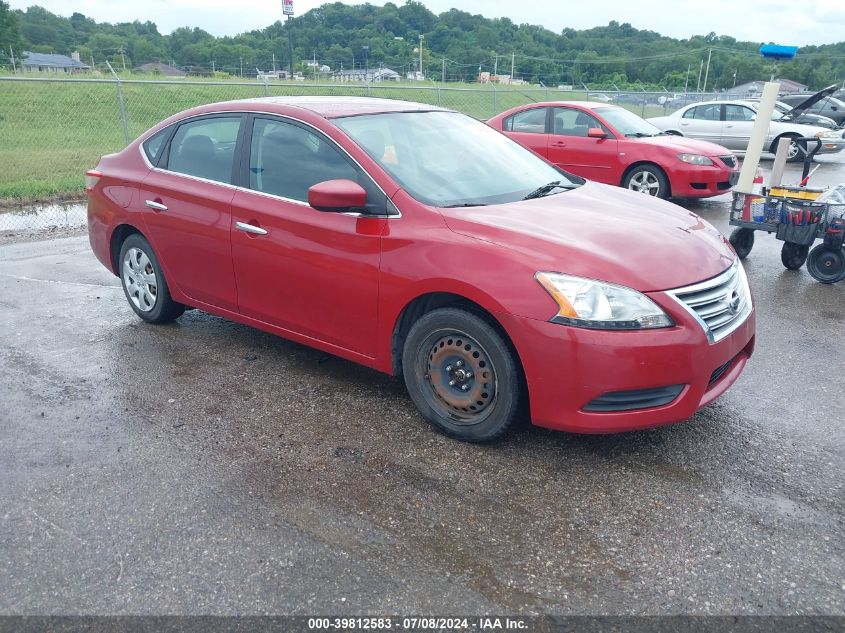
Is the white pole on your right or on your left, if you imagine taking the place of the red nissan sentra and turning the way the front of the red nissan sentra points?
on your left

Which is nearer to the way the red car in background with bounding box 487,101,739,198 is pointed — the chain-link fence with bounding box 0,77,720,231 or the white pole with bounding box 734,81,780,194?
the white pole

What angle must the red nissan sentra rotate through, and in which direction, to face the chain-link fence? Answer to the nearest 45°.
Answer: approximately 180°

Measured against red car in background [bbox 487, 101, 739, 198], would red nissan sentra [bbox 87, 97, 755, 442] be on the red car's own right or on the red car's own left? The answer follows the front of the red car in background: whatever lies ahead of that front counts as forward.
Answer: on the red car's own right

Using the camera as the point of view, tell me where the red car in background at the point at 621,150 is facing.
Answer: facing the viewer and to the right of the viewer

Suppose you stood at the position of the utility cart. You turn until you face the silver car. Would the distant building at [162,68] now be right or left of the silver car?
left

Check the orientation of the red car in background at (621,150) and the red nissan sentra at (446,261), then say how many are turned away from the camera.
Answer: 0

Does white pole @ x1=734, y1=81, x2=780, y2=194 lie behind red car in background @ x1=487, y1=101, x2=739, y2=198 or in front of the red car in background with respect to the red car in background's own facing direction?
in front

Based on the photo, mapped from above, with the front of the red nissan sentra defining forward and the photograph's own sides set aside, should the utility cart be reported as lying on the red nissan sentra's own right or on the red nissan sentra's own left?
on the red nissan sentra's own left

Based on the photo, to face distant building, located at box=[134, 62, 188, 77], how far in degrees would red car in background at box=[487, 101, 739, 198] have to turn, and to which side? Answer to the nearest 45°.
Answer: approximately 180°
